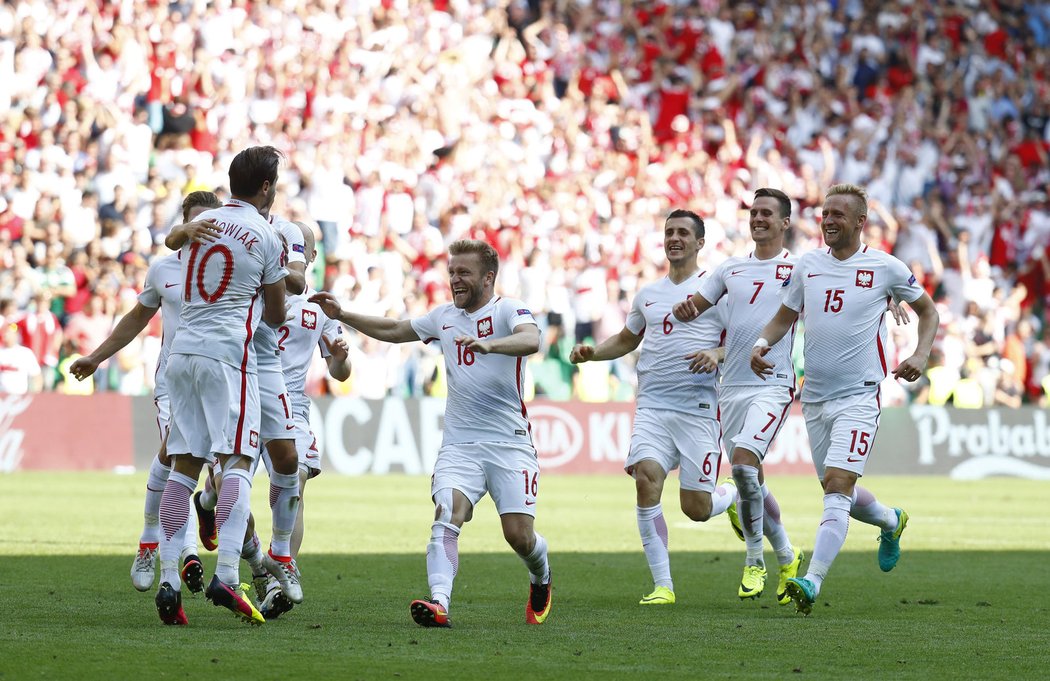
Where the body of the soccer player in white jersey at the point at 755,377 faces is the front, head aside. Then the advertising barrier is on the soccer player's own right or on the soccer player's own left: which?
on the soccer player's own right

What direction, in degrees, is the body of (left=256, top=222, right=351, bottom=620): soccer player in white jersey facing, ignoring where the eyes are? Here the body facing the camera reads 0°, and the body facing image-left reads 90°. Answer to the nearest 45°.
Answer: approximately 45°

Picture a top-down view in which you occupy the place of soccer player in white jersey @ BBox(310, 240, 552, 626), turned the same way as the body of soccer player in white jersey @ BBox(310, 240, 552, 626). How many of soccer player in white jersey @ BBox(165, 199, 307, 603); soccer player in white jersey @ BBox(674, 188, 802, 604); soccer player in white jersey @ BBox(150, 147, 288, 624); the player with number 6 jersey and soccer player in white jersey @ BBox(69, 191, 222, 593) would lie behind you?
2

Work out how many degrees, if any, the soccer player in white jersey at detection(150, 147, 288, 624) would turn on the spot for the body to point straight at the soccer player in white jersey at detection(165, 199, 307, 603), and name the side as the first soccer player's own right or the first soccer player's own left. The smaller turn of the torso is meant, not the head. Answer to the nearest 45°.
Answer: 0° — they already face them

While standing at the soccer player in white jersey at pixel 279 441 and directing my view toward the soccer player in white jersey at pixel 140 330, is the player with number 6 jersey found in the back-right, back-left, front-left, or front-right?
back-right

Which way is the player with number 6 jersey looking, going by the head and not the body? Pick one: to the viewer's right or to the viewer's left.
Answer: to the viewer's left

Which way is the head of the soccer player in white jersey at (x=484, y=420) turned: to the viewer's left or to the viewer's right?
to the viewer's left

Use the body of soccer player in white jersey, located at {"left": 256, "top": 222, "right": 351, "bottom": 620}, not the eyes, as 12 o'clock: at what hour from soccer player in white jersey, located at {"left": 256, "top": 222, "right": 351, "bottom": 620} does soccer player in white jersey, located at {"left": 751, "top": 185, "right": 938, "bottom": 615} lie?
soccer player in white jersey, located at {"left": 751, "top": 185, "right": 938, "bottom": 615} is roughly at 8 o'clock from soccer player in white jersey, located at {"left": 256, "top": 222, "right": 351, "bottom": 620}.
